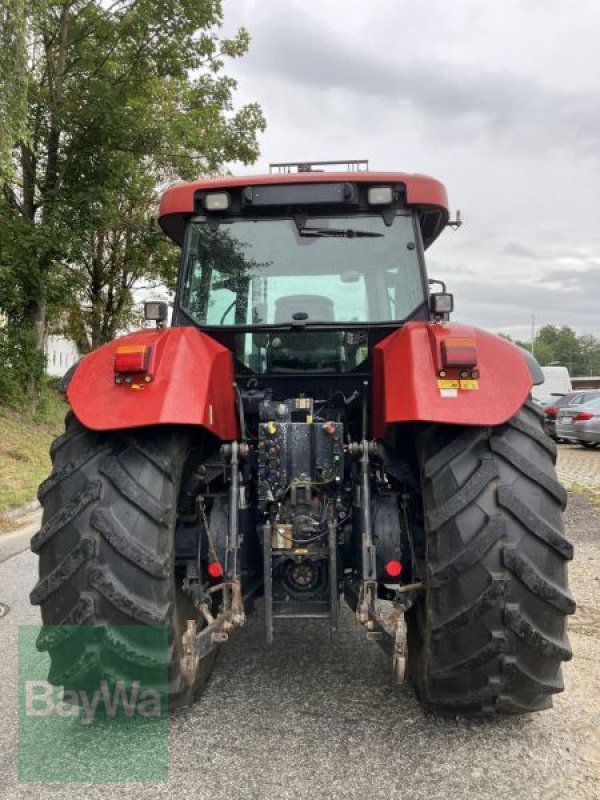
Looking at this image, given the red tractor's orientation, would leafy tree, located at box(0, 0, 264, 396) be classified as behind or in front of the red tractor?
in front

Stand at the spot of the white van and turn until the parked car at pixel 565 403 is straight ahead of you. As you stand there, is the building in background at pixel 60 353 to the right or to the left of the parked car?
right

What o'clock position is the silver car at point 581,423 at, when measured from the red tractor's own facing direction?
The silver car is roughly at 1 o'clock from the red tractor.

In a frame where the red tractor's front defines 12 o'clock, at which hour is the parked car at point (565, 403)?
The parked car is roughly at 1 o'clock from the red tractor.

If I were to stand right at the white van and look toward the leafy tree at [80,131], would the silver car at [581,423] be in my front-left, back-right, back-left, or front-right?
front-left

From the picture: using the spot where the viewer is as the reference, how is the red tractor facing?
facing away from the viewer

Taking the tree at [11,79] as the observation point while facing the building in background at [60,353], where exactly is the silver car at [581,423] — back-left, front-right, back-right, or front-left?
front-right

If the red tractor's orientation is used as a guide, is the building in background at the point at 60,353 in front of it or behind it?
in front
